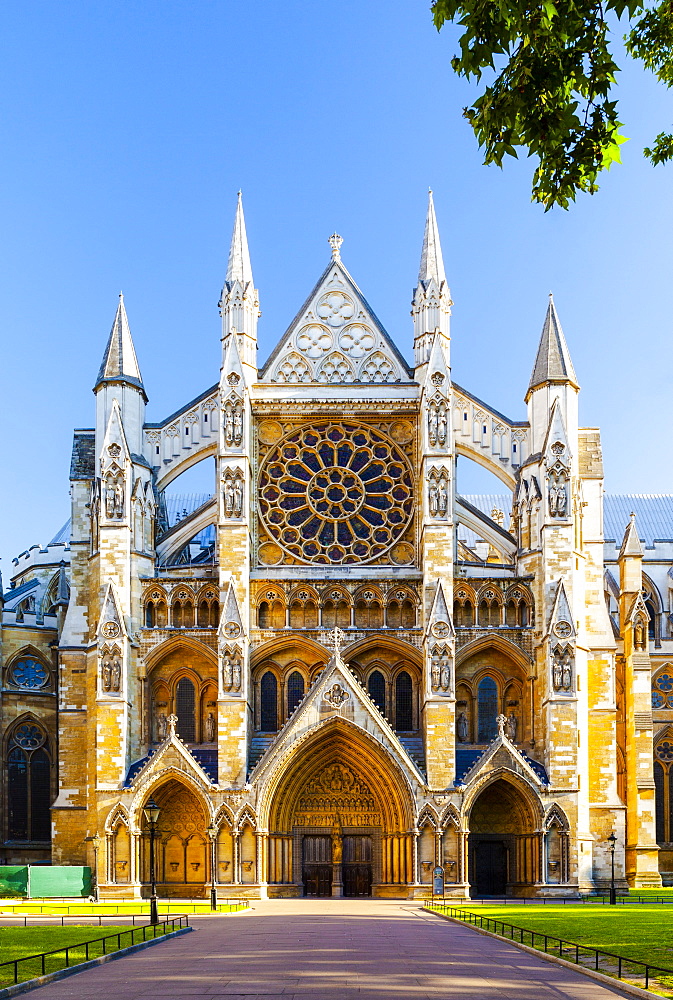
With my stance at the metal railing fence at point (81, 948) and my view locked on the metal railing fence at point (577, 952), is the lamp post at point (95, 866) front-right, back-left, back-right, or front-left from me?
back-left

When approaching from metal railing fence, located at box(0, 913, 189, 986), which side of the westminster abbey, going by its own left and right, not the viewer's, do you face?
front

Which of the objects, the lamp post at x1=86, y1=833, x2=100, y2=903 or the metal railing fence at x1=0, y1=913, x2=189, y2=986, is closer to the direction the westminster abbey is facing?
the metal railing fence

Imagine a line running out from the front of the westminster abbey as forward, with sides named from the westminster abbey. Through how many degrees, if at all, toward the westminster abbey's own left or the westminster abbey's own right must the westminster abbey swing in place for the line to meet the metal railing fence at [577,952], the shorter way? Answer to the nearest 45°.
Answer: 0° — it already faces it

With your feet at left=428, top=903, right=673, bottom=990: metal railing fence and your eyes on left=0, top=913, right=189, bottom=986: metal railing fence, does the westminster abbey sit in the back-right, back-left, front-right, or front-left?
front-right

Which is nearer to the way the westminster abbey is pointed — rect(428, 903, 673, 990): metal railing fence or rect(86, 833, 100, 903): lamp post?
the metal railing fence

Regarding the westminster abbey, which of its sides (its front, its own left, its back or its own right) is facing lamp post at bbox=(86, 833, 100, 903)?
right

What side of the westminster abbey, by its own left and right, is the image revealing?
front
